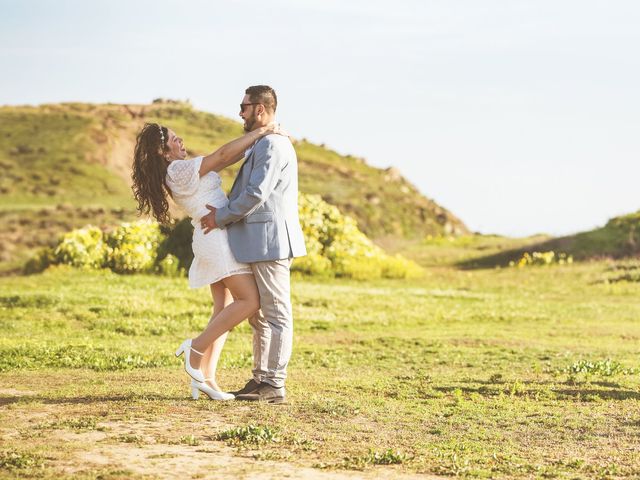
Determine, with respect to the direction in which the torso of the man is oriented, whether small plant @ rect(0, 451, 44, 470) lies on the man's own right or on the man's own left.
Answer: on the man's own left

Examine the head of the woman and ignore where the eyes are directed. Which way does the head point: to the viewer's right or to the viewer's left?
to the viewer's right

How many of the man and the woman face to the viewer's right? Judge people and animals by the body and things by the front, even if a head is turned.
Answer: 1

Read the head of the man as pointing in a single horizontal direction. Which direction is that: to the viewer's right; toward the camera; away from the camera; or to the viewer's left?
to the viewer's left

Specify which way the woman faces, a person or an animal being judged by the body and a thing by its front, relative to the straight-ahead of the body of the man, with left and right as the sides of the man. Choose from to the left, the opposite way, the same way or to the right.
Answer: the opposite way

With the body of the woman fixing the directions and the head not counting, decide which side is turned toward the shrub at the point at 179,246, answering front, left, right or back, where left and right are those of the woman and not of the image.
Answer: left

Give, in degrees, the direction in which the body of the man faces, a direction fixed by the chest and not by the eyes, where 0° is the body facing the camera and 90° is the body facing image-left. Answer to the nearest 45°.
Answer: approximately 90°

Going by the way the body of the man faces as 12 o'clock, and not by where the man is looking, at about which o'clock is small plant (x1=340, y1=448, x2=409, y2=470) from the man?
The small plant is roughly at 8 o'clock from the man.

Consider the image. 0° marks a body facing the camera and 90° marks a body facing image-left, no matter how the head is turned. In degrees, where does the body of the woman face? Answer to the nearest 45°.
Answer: approximately 270°
